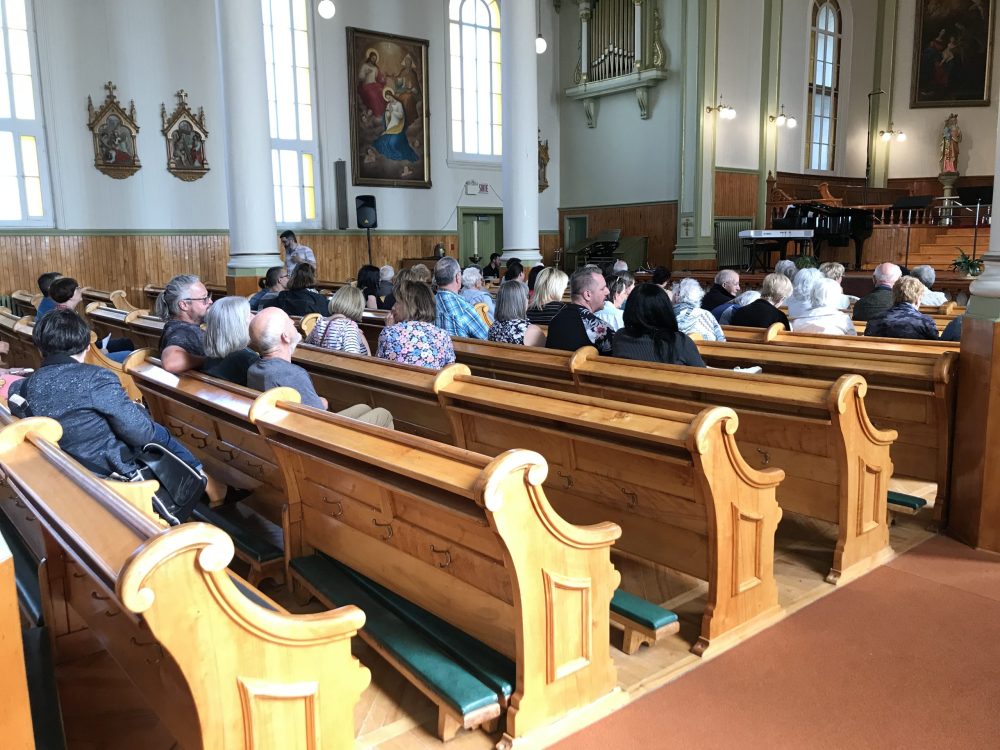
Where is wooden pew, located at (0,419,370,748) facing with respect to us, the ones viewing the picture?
facing away from the viewer and to the right of the viewer

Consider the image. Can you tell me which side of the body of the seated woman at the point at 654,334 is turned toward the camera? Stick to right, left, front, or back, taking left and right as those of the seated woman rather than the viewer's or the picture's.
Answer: back

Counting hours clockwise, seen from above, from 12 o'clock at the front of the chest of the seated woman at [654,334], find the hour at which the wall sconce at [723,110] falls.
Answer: The wall sconce is roughly at 12 o'clock from the seated woman.

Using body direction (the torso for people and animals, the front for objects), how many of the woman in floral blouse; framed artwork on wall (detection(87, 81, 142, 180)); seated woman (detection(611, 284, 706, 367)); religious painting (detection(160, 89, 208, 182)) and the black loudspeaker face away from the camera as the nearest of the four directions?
2

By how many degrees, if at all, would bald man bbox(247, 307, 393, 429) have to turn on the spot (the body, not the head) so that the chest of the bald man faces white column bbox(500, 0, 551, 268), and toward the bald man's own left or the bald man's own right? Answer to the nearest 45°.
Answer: approximately 45° to the bald man's own left

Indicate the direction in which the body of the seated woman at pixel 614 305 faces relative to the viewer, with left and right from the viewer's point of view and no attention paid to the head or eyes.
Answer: facing away from the viewer and to the right of the viewer

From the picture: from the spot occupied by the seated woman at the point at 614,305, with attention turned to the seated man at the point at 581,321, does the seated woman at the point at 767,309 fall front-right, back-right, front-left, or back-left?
back-left

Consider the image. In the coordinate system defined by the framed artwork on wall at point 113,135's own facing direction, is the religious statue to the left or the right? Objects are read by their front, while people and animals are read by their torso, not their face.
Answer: on its left

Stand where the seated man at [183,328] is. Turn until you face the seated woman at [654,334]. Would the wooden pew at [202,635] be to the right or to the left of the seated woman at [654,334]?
right

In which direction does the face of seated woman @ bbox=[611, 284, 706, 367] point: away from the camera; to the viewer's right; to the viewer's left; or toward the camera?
away from the camera

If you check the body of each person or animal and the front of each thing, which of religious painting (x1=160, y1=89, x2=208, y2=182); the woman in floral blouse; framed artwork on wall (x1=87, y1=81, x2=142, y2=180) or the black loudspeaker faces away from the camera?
the woman in floral blouse

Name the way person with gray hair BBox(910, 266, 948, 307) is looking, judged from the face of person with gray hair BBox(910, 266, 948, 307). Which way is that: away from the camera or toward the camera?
away from the camera

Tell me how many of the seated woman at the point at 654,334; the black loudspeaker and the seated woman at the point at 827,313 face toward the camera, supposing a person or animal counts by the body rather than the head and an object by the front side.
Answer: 1
